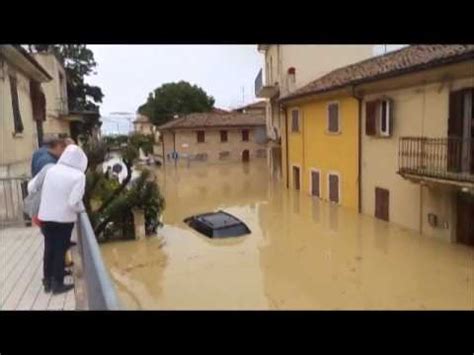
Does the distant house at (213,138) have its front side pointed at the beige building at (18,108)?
yes

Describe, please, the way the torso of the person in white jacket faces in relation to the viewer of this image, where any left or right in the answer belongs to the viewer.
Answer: facing away from the viewer and to the right of the viewer

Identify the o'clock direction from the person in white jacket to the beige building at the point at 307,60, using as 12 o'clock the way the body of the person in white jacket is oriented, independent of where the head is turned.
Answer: The beige building is roughly at 12 o'clock from the person in white jacket.

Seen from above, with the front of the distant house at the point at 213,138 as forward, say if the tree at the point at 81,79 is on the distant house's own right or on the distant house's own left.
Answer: on the distant house's own right

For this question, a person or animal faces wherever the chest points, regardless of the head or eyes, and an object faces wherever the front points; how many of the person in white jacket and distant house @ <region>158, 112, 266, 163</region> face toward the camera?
1

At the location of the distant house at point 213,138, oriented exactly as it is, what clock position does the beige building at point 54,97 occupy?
The beige building is roughly at 1 o'clock from the distant house.

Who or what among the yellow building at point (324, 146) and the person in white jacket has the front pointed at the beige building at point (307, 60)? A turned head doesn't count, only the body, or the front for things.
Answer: the person in white jacket
